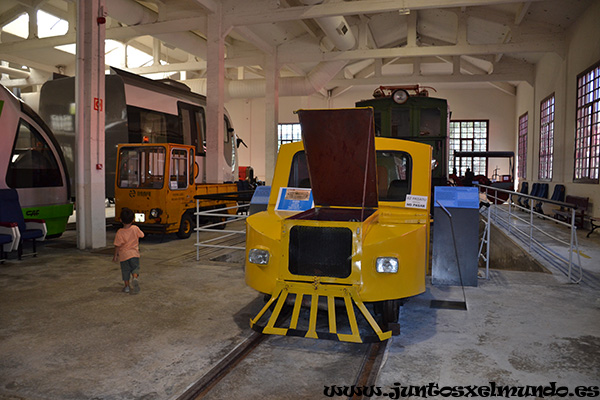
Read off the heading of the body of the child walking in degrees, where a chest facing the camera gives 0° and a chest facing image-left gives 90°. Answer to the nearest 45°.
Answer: approximately 180°

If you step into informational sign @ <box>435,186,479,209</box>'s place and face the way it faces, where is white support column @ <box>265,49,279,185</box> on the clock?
The white support column is roughly at 5 o'clock from the informational sign.

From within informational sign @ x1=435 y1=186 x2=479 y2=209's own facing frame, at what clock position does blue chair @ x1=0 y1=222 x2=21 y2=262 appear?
The blue chair is roughly at 3 o'clock from the informational sign.

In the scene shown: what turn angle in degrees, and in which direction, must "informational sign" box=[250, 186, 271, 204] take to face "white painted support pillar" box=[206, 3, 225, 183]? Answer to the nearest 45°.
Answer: approximately 180°

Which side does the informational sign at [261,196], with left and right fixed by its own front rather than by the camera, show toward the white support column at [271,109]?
back

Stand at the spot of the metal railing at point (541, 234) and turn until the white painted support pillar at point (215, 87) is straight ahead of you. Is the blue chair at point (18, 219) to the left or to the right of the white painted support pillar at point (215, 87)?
left

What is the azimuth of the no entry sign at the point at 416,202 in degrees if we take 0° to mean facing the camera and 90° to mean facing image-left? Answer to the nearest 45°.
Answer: approximately 0°

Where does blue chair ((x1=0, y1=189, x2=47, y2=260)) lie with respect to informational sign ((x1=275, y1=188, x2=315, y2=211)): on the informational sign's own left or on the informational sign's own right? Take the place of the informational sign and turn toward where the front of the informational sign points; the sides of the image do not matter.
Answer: on the informational sign's own right
